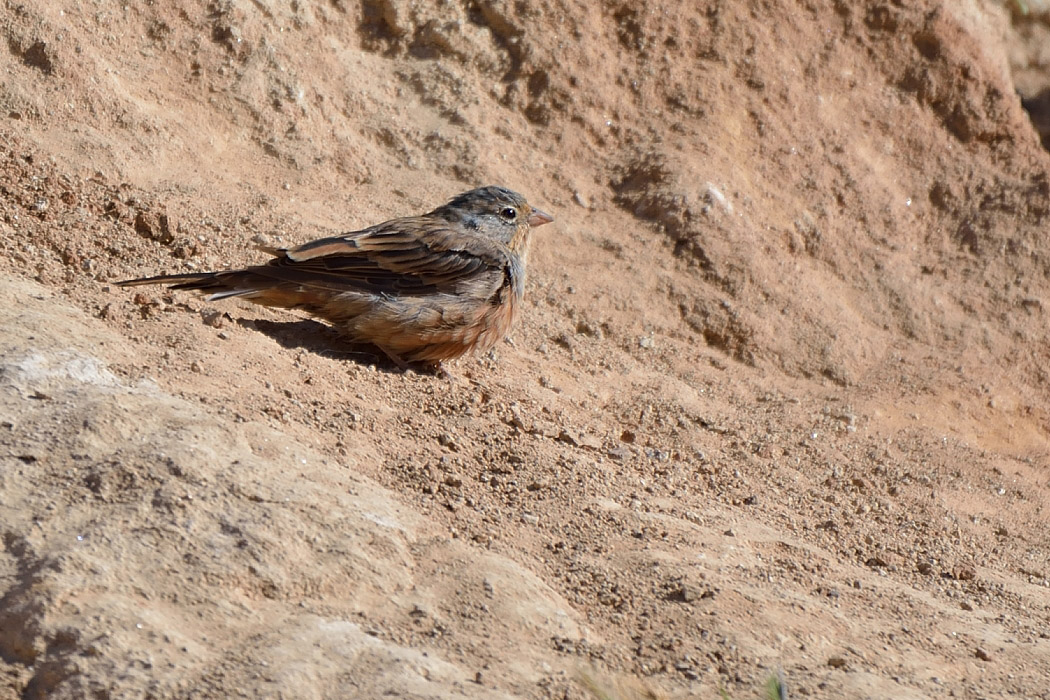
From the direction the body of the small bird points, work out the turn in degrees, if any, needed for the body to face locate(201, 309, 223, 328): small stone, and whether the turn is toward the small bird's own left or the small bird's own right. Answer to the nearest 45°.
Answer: approximately 135° to the small bird's own right

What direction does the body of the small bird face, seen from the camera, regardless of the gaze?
to the viewer's right
